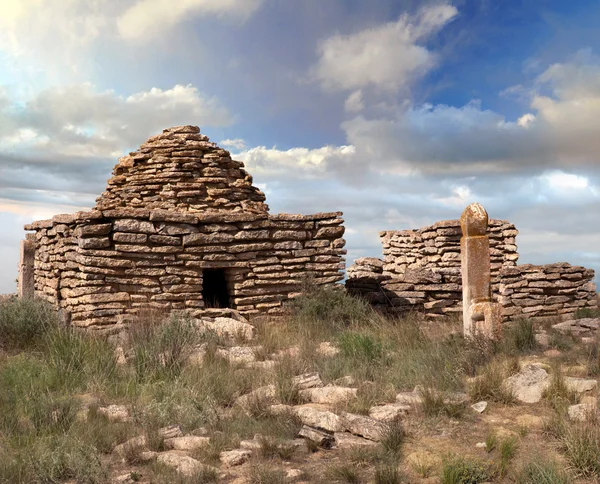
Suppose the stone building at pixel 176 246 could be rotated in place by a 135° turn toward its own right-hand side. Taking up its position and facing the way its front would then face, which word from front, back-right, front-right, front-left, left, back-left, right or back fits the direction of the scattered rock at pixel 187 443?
back-left

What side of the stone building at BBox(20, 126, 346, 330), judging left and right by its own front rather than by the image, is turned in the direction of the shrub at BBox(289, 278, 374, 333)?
left

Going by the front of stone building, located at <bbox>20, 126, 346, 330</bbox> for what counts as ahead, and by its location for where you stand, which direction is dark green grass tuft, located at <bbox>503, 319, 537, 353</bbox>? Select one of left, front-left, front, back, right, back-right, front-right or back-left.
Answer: front-left

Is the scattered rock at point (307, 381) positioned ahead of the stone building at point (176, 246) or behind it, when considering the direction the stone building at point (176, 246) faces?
ahead

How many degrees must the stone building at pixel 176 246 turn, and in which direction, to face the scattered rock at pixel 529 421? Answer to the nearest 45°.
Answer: approximately 45° to its left

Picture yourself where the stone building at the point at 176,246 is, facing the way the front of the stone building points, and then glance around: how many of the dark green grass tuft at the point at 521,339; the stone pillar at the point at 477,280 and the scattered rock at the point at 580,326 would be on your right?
0

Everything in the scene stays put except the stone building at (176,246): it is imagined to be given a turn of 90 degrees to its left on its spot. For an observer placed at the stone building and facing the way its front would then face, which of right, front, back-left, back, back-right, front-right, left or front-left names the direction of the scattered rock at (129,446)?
right

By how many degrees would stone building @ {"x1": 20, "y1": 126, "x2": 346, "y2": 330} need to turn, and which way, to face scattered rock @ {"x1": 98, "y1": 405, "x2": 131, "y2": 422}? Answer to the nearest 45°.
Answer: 0° — it already faces it

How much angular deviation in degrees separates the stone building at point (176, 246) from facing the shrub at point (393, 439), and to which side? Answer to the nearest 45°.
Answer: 0° — it already faces it

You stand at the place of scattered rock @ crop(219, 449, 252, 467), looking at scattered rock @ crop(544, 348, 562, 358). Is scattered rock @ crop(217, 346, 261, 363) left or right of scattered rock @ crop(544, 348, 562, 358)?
left

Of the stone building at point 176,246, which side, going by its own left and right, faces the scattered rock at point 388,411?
front

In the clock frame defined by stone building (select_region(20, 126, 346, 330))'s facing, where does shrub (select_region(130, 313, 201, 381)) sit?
The shrub is roughly at 12 o'clock from the stone building.

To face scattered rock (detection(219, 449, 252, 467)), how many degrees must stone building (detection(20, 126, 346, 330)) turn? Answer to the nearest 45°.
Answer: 0° — it already faces it

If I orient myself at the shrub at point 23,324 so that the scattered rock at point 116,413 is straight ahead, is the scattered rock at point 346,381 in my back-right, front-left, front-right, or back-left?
front-left

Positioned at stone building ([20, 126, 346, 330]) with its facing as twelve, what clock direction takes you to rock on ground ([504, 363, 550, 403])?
The rock on ground is roughly at 11 o'clock from the stone building.

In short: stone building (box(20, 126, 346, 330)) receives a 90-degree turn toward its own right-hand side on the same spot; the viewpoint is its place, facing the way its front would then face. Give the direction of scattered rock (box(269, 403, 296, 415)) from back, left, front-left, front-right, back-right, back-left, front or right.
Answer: left

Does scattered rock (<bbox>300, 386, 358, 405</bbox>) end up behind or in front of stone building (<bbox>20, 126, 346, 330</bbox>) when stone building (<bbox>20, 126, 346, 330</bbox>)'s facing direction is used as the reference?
in front

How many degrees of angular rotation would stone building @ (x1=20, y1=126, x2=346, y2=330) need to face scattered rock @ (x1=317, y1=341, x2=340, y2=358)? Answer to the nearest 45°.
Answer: approximately 45° to its left

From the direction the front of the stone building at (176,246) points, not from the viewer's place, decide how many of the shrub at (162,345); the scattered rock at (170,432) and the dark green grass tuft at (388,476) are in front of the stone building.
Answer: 3

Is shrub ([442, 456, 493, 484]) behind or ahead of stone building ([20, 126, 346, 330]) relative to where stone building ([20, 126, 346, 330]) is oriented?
ahead

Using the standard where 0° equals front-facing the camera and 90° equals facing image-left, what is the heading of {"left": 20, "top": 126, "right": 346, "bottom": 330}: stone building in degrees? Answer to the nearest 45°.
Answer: approximately 0°
